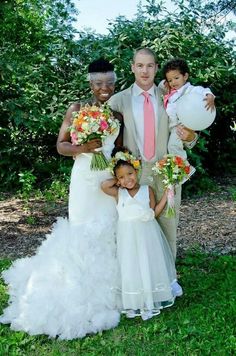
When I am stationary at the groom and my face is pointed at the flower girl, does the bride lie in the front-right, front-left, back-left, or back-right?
front-right

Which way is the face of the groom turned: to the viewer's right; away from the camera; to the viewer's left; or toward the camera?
toward the camera

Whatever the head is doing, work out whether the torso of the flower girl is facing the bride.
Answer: no

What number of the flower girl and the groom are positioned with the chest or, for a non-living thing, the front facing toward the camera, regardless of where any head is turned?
2

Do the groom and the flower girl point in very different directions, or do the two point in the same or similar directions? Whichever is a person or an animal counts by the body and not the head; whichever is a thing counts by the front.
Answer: same or similar directions

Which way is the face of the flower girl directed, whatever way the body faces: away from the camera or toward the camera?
toward the camera

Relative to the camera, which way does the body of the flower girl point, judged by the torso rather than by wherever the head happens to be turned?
toward the camera

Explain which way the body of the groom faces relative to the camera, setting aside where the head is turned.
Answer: toward the camera

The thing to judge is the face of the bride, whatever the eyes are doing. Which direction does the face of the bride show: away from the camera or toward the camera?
toward the camera
